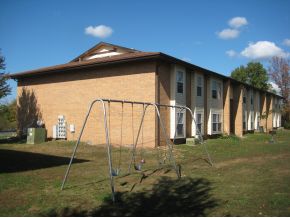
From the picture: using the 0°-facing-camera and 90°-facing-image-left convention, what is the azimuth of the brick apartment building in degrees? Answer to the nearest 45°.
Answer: approximately 315°

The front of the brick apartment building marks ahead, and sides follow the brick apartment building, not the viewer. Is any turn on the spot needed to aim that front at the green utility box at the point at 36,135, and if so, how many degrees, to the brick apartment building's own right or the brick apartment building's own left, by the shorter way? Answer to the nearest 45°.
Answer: approximately 135° to the brick apartment building's own right
